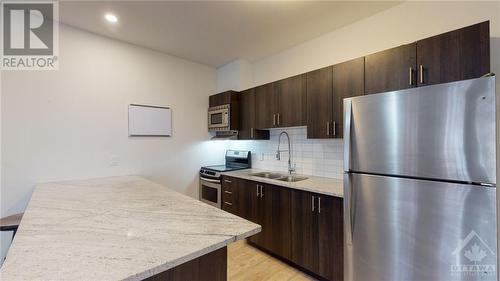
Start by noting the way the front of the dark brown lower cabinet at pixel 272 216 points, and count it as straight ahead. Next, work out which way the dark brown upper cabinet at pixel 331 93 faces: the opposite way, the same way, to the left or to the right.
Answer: the same way

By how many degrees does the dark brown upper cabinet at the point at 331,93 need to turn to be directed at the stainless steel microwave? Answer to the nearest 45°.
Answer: approximately 45° to its right

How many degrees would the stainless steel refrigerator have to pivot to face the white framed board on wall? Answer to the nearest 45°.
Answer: approximately 45° to its right

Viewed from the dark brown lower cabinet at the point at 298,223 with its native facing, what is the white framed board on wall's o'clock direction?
The white framed board on wall is roughly at 2 o'clock from the dark brown lower cabinet.

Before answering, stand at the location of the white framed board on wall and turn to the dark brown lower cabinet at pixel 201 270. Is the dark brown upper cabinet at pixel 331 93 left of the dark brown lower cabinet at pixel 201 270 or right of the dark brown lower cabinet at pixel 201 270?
left

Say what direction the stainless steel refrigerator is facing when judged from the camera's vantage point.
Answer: facing the viewer and to the left of the viewer

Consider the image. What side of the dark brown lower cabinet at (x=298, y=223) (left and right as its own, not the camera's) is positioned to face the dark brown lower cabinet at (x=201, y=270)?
front

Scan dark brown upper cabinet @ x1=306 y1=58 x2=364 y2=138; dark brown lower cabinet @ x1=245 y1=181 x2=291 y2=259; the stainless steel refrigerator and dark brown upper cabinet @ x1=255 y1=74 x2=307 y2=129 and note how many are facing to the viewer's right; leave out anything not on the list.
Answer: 0

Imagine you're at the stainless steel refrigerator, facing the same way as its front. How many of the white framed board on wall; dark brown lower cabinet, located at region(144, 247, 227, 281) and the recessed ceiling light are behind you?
0

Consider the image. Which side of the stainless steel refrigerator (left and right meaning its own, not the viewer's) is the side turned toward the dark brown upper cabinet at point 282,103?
right

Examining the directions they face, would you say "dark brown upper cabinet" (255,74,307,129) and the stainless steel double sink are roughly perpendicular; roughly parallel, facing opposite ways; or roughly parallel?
roughly parallel

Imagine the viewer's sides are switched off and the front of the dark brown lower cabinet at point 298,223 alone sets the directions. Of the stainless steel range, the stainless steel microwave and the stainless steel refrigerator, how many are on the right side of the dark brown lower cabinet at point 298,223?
2

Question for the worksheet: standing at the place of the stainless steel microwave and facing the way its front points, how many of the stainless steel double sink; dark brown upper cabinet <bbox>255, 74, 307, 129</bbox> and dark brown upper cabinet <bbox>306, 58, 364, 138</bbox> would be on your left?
3

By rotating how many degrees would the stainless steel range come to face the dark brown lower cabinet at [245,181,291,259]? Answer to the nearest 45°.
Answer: approximately 90° to its left

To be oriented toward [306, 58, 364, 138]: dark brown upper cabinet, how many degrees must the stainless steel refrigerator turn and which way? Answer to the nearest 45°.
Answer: approximately 90° to its right

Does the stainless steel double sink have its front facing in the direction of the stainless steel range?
no
